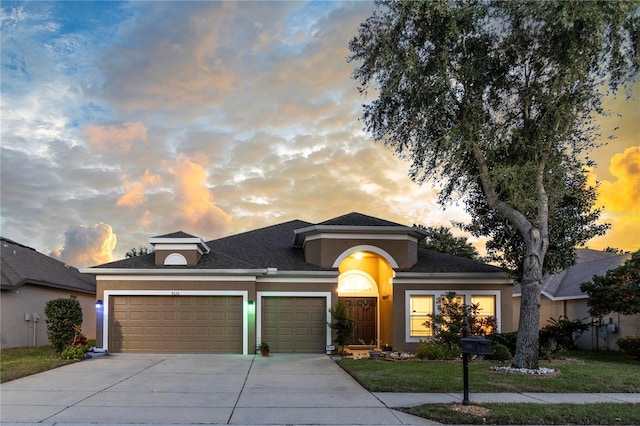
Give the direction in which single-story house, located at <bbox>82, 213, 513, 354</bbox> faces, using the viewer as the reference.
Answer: facing the viewer

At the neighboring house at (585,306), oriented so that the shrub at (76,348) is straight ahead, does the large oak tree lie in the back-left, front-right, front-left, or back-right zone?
front-left

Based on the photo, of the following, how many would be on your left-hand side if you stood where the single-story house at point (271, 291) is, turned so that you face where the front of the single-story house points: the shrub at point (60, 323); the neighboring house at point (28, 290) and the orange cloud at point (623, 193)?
1

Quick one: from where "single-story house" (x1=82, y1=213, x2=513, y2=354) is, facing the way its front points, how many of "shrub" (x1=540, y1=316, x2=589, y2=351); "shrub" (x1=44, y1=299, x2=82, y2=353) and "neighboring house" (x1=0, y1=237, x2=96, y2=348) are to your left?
1

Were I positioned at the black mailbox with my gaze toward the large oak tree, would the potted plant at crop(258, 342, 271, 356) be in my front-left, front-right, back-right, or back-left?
front-left

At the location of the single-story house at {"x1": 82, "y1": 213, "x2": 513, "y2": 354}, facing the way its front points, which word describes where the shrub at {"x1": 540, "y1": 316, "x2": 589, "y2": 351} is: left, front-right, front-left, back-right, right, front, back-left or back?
left

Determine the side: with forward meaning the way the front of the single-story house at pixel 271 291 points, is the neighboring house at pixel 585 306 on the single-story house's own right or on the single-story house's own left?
on the single-story house's own left

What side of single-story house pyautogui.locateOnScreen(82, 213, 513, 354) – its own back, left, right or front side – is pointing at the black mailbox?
front

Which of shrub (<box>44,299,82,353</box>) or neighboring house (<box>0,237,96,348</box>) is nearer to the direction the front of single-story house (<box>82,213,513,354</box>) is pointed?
the shrub

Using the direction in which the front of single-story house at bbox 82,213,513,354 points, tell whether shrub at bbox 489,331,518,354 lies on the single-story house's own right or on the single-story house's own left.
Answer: on the single-story house's own left
